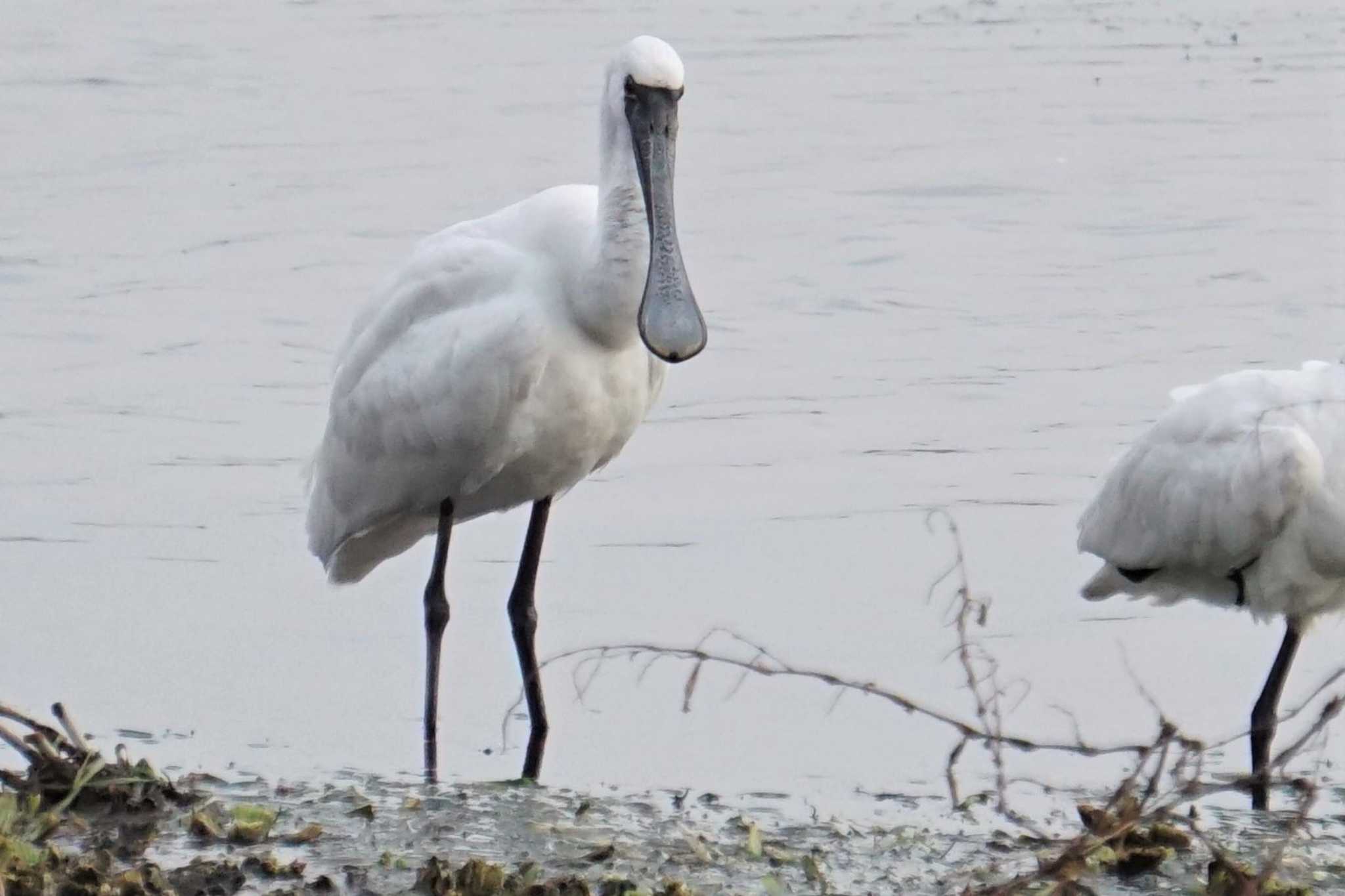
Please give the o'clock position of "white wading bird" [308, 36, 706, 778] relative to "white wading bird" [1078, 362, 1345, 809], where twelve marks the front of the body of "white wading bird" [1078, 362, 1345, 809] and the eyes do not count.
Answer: "white wading bird" [308, 36, 706, 778] is roughly at 5 o'clock from "white wading bird" [1078, 362, 1345, 809].

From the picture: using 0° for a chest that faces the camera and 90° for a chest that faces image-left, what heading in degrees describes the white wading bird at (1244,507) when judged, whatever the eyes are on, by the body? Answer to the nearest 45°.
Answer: approximately 270°

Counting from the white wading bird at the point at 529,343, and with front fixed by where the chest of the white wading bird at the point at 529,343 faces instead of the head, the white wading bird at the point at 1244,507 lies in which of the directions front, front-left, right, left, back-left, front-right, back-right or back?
front-left

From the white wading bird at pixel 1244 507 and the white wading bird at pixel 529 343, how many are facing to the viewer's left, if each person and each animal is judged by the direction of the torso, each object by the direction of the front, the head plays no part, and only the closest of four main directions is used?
0
